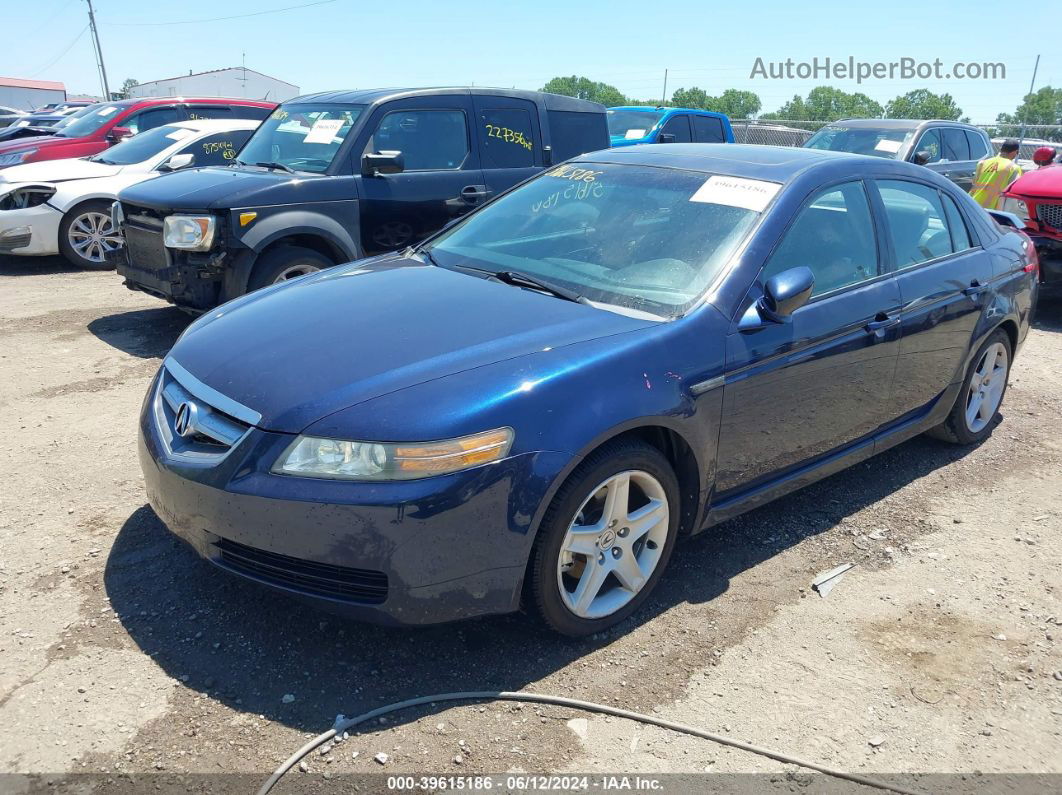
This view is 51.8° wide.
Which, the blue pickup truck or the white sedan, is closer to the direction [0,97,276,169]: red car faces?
the white sedan

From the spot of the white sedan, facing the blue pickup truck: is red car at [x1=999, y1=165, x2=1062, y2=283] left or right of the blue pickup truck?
right

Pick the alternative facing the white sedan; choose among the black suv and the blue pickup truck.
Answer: the blue pickup truck

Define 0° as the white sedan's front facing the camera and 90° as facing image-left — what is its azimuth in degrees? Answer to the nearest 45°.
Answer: approximately 45°

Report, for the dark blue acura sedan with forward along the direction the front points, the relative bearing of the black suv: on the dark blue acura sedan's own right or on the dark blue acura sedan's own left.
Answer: on the dark blue acura sedan's own right

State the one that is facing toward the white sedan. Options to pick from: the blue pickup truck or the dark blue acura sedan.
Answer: the blue pickup truck

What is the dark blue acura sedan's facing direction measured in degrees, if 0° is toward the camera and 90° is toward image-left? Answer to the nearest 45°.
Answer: approximately 45°

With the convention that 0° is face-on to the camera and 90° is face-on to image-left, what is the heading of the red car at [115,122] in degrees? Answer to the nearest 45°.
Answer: approximately 45°
